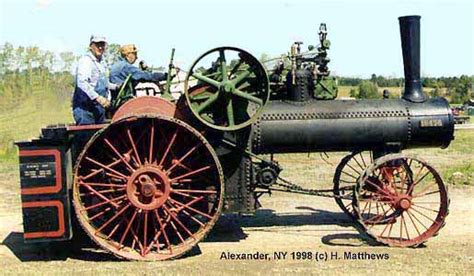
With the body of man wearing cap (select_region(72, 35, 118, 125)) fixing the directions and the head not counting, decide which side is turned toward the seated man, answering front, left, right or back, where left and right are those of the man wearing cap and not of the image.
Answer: left

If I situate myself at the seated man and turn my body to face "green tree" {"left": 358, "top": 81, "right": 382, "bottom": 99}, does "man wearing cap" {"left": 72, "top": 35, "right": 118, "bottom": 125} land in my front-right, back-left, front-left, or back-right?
back-left

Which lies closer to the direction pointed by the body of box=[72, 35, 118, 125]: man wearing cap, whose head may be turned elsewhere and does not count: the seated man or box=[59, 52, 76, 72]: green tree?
the seated man

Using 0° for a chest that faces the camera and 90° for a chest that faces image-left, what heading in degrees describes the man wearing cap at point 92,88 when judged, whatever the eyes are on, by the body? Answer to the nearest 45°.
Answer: approximately 315°

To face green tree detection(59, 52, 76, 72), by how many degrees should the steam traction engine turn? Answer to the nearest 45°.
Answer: approximately 90° to its left

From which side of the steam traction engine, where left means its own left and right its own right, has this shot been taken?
right

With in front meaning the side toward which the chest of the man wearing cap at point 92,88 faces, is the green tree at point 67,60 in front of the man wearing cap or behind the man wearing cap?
behind

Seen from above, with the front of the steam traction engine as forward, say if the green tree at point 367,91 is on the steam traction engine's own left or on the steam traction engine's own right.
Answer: on the steam traction engine's own left

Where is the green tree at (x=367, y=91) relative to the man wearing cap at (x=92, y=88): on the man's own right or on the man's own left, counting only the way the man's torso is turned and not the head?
on the man's own left

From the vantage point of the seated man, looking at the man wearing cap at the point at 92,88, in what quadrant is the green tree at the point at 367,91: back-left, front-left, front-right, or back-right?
back-right
